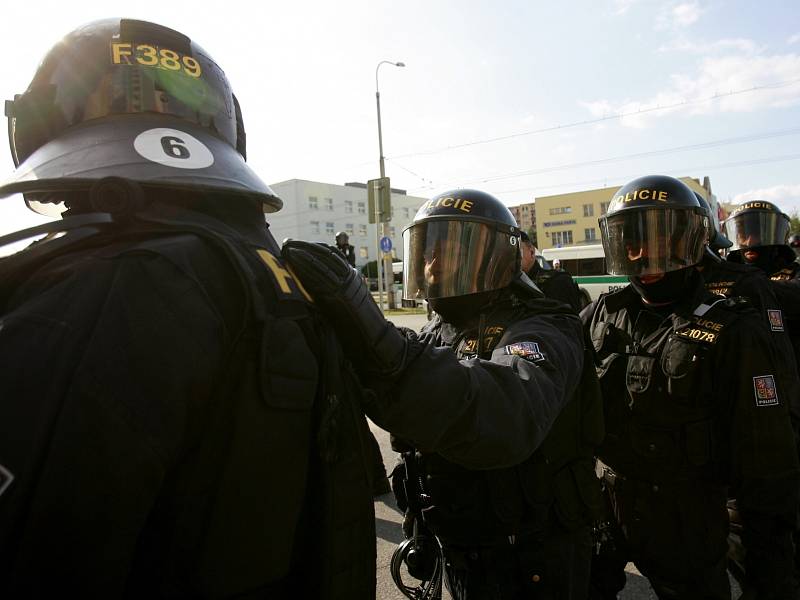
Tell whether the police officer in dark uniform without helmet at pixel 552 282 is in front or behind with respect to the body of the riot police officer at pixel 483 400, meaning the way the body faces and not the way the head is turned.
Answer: behind

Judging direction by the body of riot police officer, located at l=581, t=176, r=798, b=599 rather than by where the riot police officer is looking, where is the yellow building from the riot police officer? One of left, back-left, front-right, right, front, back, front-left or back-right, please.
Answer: back-right

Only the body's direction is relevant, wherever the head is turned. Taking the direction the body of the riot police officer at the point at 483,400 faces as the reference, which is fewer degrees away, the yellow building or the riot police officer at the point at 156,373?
the riot police officer

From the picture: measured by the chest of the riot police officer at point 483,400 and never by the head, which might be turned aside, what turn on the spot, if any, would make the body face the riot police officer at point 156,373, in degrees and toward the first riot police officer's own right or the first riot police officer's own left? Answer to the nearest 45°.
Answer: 0° — they already face them

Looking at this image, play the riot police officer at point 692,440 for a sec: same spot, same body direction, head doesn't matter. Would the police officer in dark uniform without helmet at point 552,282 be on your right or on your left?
on your right
